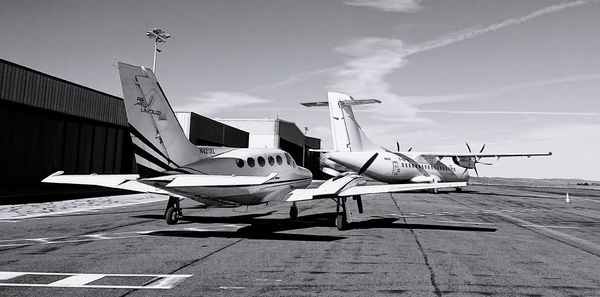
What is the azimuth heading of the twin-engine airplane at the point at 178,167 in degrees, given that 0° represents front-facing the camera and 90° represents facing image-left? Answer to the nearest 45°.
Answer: approximately 225°

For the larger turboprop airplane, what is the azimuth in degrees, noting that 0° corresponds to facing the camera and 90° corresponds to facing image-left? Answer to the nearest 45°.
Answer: approximately 225°
